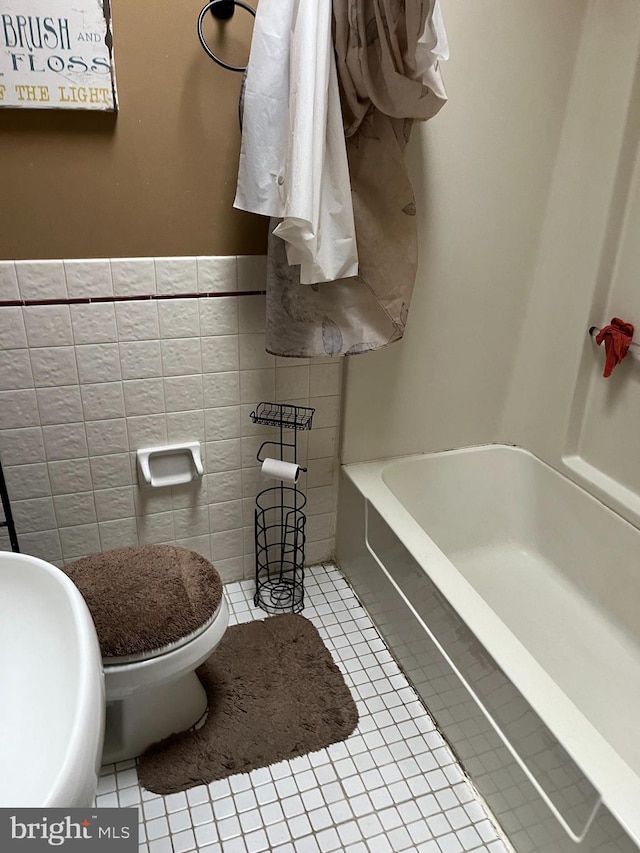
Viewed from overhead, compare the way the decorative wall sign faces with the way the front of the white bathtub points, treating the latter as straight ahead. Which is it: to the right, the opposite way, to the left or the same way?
to the left

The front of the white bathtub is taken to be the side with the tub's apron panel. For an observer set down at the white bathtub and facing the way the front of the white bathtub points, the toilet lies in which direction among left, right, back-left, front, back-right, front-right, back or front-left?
front

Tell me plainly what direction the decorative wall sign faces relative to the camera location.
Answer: facing the viewer

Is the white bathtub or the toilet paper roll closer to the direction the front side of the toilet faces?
the white bathtub

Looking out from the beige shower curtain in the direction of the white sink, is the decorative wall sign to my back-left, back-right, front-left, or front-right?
front-right

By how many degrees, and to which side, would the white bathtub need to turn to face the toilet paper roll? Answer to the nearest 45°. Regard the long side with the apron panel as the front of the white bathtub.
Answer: approximately 45° to its right

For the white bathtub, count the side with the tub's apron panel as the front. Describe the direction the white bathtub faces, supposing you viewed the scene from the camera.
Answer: facing the viewer and to the left of the viewer

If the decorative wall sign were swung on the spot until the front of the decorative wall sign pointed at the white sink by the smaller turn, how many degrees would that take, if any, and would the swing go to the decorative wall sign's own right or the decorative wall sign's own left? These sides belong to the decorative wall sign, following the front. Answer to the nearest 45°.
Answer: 0° — it already faces it
